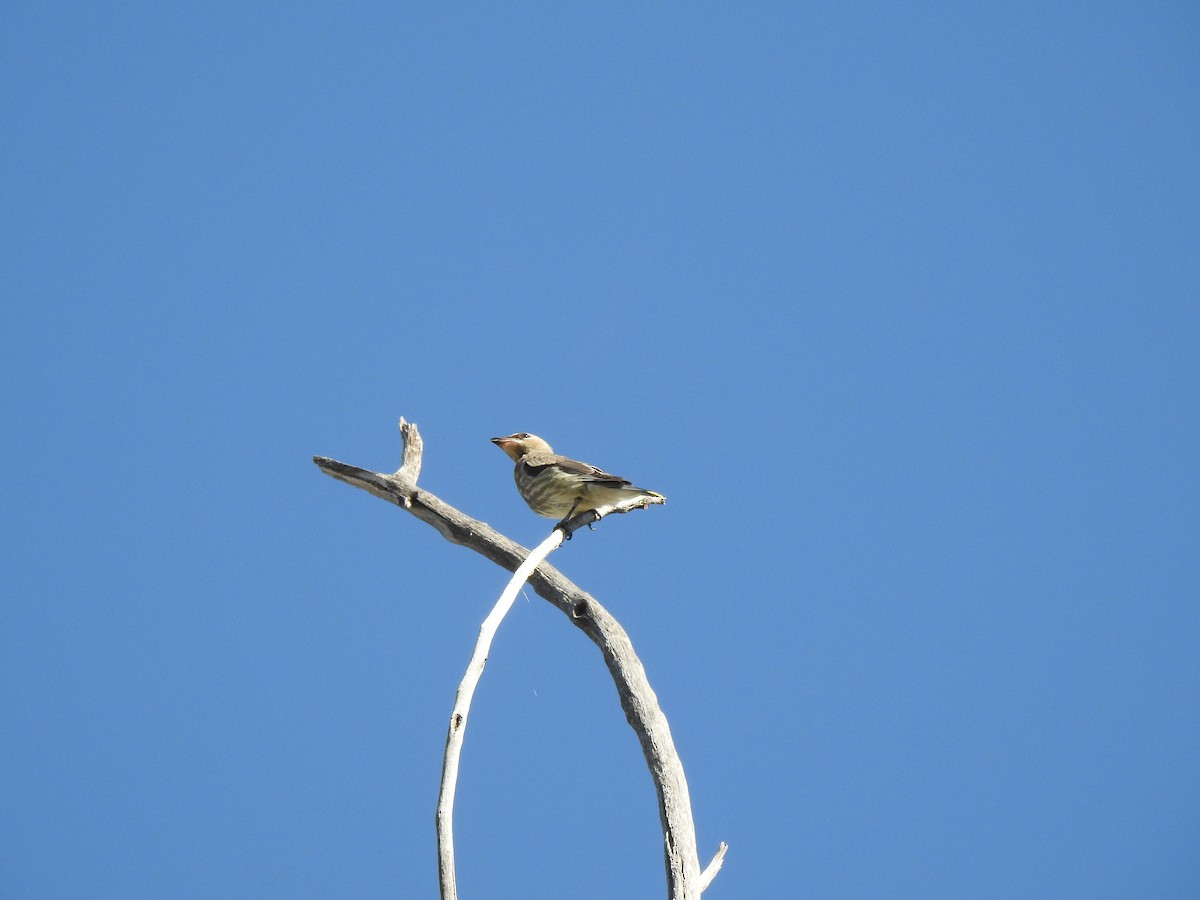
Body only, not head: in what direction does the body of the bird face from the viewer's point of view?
to the viewer's left
